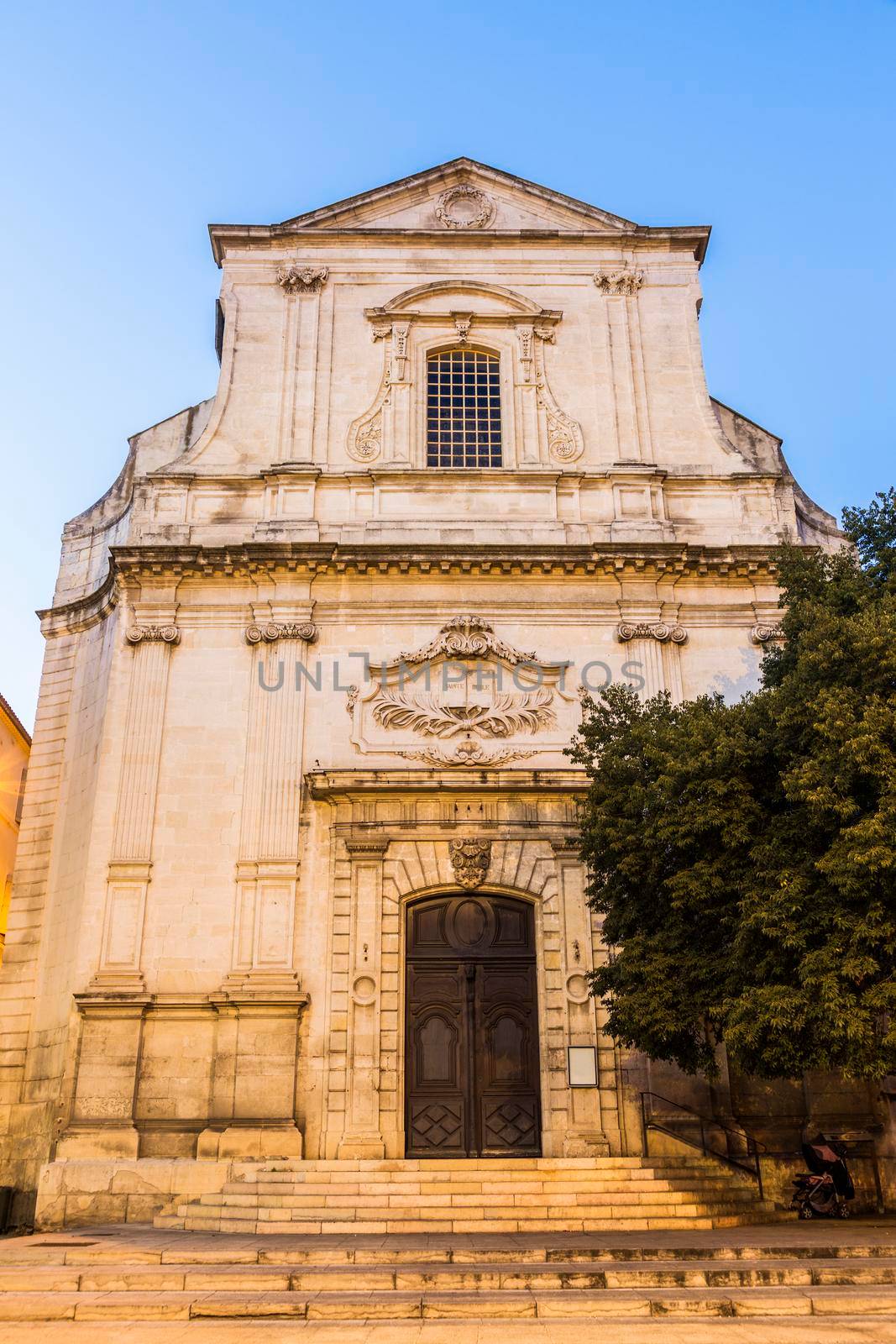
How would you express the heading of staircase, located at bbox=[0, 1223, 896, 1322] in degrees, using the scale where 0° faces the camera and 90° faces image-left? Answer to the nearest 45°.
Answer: approximately 0°

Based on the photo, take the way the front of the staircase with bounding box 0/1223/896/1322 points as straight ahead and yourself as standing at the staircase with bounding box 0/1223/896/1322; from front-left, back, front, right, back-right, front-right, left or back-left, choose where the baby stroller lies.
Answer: back-left

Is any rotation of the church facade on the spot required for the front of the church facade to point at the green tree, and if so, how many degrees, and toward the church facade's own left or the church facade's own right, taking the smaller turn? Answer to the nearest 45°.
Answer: approximately 45° to the church facade's own left

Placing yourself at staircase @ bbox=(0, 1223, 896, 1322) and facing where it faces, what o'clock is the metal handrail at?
The metal handrail is roughly at 7 o'clock from the staircase.

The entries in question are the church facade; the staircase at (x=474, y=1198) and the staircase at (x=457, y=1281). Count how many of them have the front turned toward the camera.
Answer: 3

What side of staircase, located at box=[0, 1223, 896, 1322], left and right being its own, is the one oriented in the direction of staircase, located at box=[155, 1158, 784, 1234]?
back

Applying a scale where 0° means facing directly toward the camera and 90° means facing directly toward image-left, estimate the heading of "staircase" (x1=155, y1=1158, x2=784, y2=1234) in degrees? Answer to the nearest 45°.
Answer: approximately 0°

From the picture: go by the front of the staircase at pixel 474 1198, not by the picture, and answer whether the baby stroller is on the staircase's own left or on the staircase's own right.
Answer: on the staircase's own left
